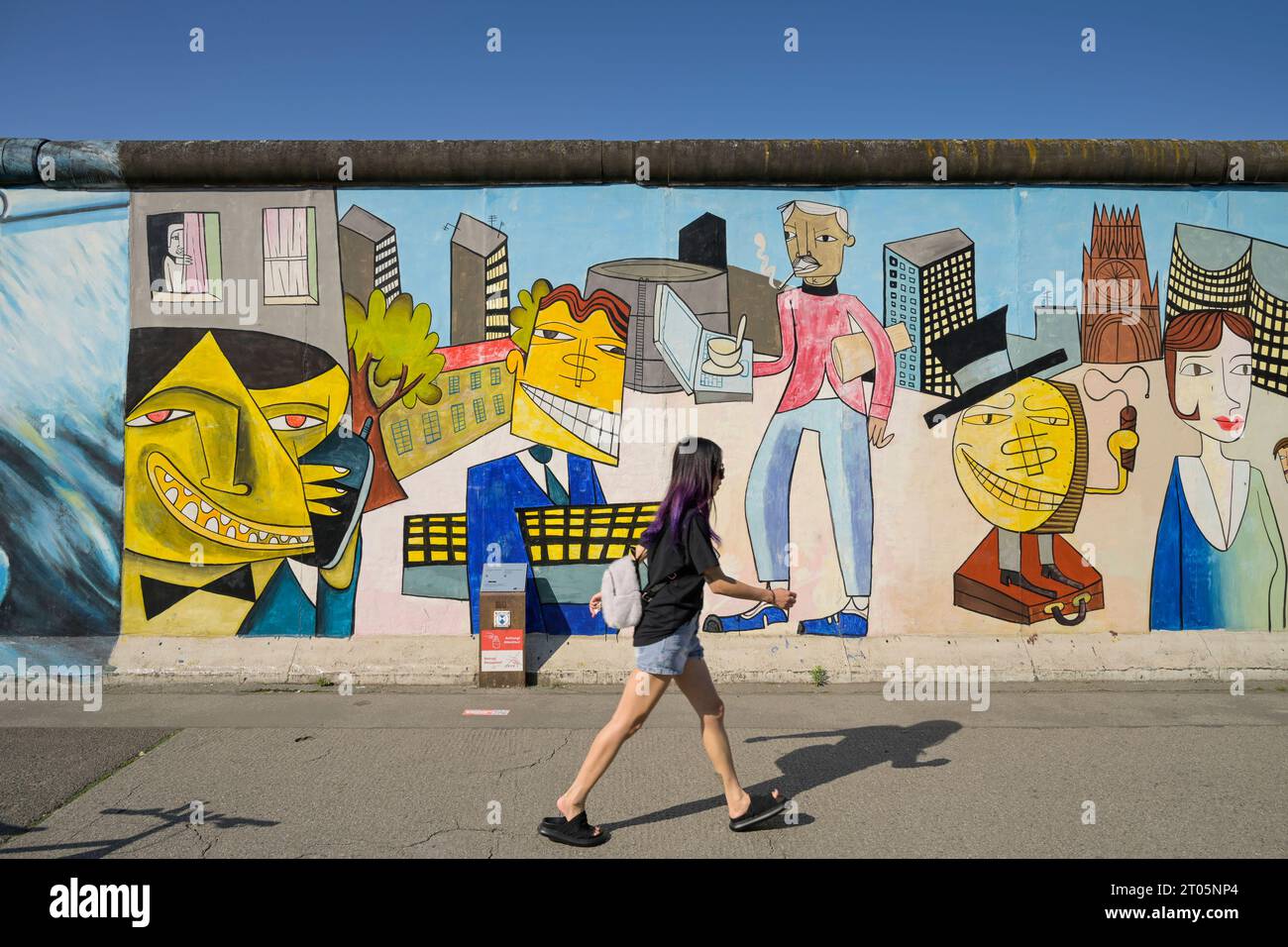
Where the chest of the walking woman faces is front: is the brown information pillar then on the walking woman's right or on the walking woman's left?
on the walking woman's left

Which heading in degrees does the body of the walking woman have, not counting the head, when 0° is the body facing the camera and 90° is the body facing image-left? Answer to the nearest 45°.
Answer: approximately 270°

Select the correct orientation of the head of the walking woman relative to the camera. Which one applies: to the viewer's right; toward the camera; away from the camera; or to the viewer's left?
to the viewer's right
